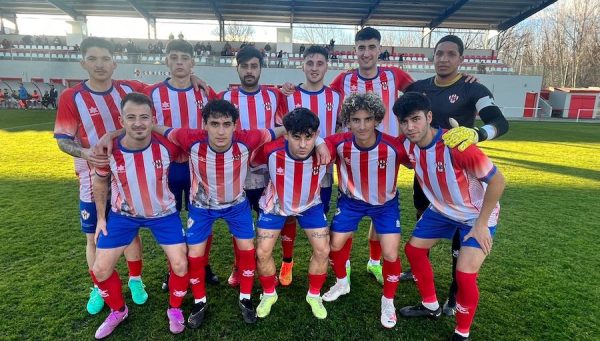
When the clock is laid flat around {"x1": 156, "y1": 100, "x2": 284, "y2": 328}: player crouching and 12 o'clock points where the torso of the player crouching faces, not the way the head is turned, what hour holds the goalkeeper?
The goalkeeper is roughly at 9 o'clock from the player crouching.

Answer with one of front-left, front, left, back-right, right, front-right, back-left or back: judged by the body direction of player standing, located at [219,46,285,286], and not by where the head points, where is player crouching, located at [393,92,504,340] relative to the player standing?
front-left

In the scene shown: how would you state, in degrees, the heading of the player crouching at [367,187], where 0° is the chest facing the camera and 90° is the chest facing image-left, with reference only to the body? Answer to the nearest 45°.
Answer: approximately 0°

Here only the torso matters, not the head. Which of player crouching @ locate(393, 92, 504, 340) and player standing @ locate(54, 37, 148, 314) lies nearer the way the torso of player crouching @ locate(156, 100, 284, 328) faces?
the player crouching @ locate(393, 92, 504, 340)

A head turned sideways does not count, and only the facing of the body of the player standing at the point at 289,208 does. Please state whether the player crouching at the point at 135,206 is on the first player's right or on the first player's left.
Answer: on the first player's right

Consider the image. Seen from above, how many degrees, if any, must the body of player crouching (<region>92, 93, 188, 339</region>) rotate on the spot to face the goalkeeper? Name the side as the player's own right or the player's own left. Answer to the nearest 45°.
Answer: approximately 90° to the player's own left
